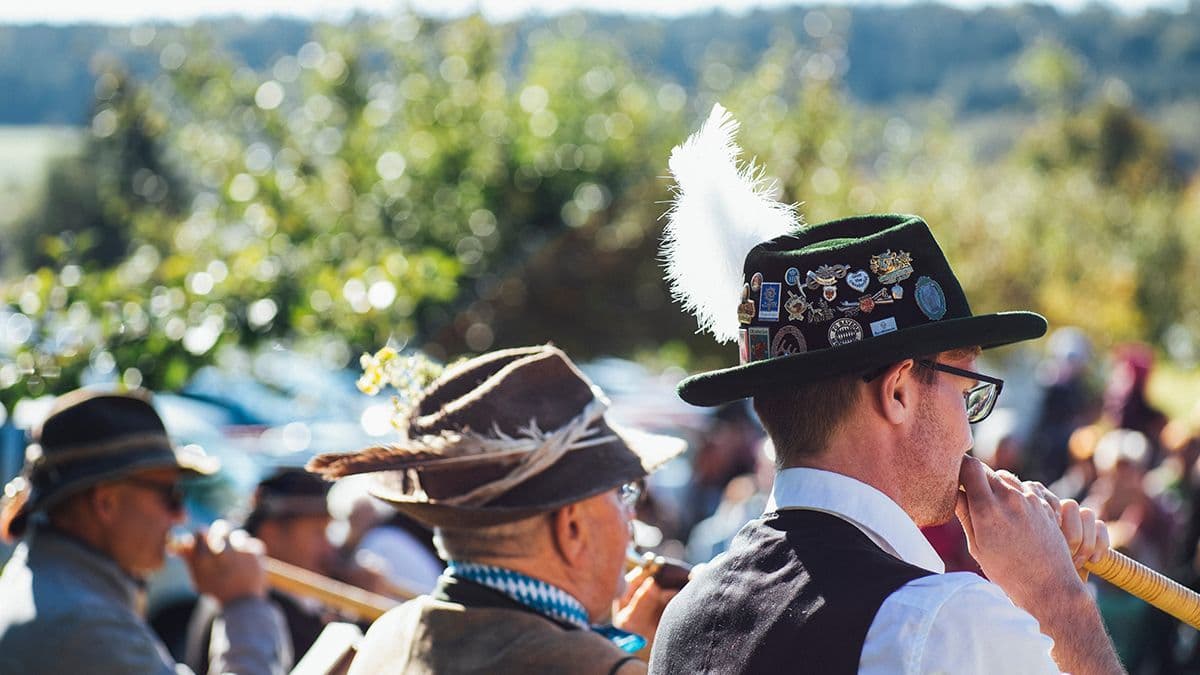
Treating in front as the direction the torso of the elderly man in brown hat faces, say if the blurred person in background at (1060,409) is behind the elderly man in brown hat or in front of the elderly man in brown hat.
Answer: in front

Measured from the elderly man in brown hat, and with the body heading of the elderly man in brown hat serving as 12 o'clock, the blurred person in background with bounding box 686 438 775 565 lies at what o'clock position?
The blurred person in background is roughly at 11 o'clock from the elderly man in brown hat.

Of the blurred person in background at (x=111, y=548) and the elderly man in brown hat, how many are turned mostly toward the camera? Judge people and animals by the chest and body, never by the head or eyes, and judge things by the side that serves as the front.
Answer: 0

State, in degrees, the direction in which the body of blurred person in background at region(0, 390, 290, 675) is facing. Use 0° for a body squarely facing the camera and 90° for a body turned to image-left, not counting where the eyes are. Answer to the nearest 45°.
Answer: approximately 270°

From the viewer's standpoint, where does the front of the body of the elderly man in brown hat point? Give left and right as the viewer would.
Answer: facing away from the viewer and to the right of the viewer

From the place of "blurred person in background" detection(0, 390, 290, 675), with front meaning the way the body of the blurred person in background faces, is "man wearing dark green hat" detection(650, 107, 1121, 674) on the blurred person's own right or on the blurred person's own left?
on the blurred person's own right

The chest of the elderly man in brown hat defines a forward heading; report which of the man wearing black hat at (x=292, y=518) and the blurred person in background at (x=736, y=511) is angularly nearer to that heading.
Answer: the blurred person in background

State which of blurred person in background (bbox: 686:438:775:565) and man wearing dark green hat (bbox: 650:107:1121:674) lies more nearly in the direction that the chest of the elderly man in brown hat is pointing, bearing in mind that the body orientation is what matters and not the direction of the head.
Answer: the blurred person in background

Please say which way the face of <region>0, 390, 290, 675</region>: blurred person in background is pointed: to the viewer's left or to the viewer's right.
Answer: to the viewer's right

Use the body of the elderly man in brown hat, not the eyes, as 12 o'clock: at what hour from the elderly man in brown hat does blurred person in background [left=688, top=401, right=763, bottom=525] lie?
The blurred person in background is roughly at 11 o'clock from the elderly man in brown hat.

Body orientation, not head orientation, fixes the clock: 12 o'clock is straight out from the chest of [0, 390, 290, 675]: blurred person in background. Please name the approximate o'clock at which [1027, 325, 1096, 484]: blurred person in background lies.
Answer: [1027, 325, 1096, 484]: blurred person in background is roughly at 11 o'clock from [0, 390, 290, 675]: blurred person in background.

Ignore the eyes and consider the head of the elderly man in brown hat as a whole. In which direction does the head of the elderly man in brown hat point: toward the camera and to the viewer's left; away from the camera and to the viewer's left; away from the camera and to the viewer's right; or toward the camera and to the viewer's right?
away from the camera and to the viewer's right
